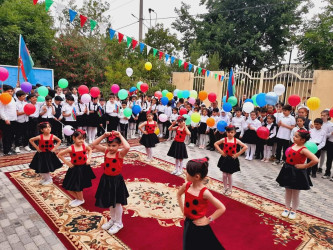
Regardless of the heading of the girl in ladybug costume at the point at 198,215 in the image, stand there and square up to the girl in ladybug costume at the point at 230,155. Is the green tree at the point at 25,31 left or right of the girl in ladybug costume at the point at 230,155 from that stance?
left

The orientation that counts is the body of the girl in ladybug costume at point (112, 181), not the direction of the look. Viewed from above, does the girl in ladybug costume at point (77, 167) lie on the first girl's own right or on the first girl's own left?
on the first girl's own right

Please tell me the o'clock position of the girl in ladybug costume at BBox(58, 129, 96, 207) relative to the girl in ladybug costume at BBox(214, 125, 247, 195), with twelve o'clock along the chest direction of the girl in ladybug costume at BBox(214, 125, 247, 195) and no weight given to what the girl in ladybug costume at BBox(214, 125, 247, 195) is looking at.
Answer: the girl in ladybug costume at BBox(58, 129, 96, 207) is roughly at 2 o'clock from the girl in ladybug costume at BBox(214, 125, 247, 195).

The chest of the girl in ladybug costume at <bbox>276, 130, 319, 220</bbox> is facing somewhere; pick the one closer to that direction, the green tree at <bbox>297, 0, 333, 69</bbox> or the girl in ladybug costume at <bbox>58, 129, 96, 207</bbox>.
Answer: the girl in ladybug costume

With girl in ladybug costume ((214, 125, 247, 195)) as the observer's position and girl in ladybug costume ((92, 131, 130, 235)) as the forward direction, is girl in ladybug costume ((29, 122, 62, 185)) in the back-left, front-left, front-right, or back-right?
front-right

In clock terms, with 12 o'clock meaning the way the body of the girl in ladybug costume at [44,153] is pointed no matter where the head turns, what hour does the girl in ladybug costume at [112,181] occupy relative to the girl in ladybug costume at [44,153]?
the girl in ladybug costume at [112,181] is roughly at 11 o'clock from the girl in ladybug costume at [44,153].

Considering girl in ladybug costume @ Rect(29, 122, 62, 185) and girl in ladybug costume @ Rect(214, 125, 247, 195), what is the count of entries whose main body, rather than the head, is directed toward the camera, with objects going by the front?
2

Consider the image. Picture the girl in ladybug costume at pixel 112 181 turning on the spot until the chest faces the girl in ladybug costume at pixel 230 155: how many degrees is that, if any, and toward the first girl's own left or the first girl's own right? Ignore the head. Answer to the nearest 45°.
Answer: approximately 135° to the first girl's own left

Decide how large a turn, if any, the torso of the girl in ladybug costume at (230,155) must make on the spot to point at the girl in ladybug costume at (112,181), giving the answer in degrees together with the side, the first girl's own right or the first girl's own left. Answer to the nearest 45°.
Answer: approximately 45° to the first girl's own right

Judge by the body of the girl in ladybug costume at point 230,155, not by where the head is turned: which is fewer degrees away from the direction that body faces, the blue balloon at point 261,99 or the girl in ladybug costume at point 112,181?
the girl in ladybug costume

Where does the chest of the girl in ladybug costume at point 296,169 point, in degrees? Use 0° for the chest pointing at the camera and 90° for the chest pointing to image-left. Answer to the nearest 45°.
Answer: approximately 45°

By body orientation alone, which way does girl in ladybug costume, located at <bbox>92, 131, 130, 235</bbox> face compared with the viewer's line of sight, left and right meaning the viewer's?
facing the viewer and to the left of the viewer

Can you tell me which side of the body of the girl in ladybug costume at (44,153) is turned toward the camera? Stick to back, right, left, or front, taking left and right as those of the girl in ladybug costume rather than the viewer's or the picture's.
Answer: front

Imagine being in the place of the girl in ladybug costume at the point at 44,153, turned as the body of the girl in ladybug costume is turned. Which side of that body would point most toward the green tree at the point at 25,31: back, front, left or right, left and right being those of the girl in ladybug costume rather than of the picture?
back
